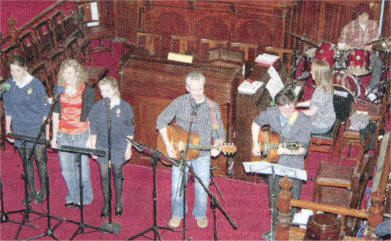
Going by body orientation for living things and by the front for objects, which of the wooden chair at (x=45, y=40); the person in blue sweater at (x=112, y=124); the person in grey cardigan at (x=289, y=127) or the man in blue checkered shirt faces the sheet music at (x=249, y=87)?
the wooden chair

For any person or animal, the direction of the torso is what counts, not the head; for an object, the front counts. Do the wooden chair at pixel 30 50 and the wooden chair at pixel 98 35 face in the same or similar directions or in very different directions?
same or similar directions

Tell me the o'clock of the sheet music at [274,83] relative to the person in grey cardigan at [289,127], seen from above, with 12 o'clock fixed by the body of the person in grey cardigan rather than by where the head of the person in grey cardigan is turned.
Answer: The sheet music is roughly at 6 o'clock from the person in grey cardigan.

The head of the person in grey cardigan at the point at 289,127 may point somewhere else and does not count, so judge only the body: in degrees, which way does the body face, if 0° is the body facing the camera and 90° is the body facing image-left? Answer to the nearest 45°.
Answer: approximately 0°

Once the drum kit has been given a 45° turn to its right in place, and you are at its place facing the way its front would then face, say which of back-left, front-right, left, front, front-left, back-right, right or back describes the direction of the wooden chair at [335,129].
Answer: left

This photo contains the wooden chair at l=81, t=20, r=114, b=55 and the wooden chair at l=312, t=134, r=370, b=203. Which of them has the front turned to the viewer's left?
the wooden chair at l=312, t=134, r=370, b=203

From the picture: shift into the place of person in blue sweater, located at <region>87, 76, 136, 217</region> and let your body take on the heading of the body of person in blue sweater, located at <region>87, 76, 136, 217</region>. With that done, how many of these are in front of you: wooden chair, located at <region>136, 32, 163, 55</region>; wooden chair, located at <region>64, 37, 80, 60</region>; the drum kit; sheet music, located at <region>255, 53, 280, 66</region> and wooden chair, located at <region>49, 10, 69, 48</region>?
0

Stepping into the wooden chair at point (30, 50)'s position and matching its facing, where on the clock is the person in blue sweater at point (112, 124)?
The person in blue sweater is roughly at 1 o'clock from the wooden chair.

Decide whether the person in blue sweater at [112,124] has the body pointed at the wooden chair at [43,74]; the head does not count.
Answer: no

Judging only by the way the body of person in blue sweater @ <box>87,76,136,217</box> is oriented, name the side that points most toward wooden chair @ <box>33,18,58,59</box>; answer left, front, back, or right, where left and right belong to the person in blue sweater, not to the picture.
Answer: back

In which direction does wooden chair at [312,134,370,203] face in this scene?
to the viewer's left

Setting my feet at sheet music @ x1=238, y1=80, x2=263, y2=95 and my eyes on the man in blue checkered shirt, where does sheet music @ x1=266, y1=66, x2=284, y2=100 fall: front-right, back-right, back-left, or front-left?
back-left

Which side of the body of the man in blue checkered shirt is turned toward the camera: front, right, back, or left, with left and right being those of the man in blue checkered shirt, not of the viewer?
front

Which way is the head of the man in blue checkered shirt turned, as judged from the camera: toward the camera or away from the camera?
toward the camera

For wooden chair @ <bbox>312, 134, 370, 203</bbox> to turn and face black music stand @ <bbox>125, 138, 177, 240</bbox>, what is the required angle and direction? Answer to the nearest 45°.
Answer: approximately 45° to its left

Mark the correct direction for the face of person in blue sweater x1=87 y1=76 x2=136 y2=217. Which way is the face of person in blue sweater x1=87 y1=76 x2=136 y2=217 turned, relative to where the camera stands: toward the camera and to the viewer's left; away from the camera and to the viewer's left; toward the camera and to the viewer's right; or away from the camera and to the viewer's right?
toward the camera and to the viewer's left

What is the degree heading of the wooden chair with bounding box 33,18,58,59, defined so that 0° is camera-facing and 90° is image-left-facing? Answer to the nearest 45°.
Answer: approximately 315°

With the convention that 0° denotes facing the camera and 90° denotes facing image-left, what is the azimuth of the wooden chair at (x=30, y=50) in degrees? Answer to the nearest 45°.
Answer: approximately 315°

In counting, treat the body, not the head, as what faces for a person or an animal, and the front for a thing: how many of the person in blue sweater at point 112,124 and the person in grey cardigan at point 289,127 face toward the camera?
2
